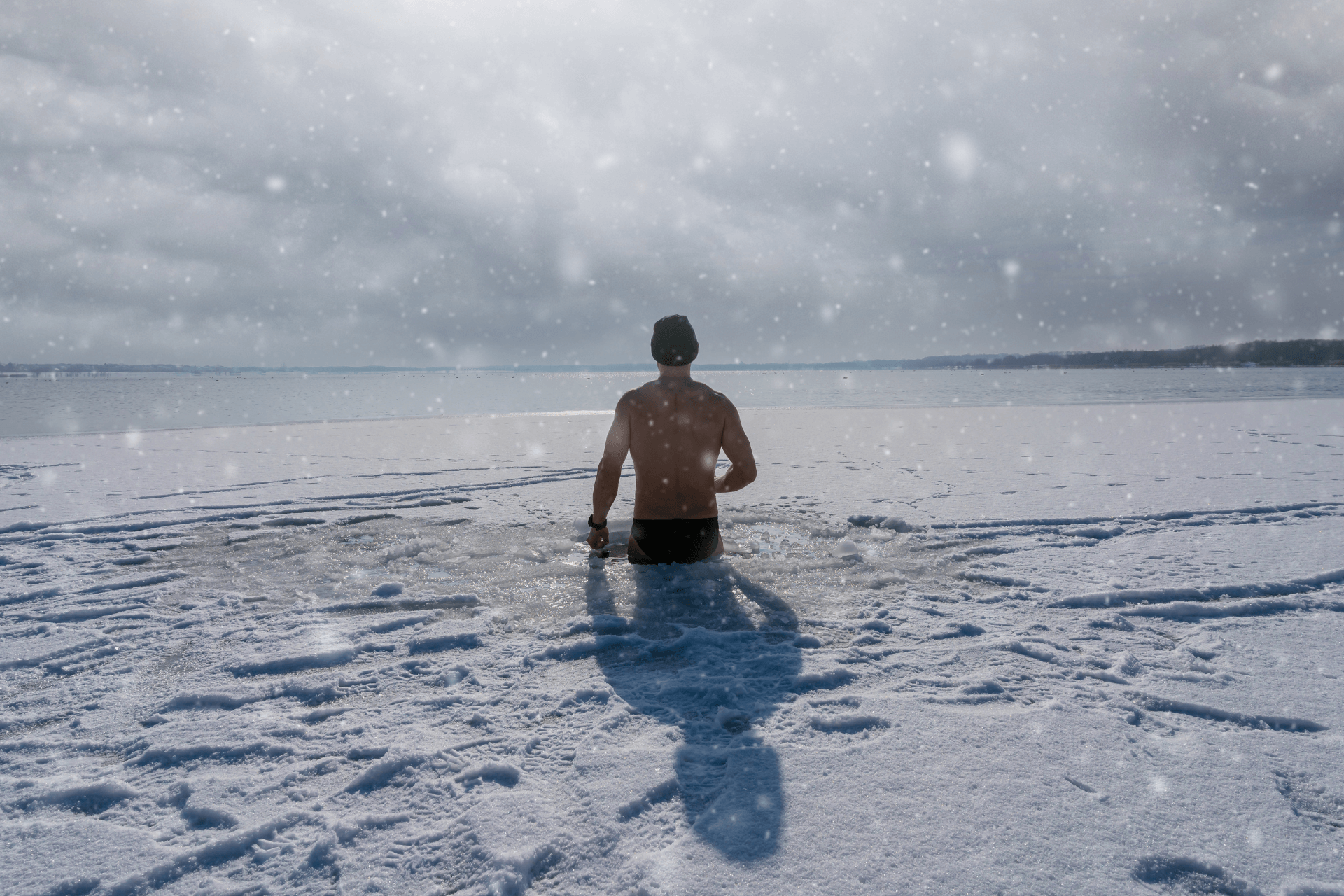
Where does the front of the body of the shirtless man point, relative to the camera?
away from the camera

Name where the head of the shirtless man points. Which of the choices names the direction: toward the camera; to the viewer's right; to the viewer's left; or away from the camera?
away from the camera
